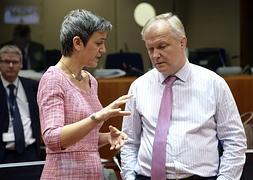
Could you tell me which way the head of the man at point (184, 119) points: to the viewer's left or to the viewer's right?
to the viewer's left

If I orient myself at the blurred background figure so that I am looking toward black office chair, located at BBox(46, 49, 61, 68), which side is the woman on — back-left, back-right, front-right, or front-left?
front-right

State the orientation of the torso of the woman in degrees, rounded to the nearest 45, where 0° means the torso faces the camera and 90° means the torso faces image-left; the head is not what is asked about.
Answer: approximately 315°

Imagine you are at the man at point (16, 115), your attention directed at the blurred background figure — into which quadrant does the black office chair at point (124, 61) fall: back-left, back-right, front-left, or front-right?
front-right

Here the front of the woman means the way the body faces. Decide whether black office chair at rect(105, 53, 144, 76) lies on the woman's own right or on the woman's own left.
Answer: on the woman's own left

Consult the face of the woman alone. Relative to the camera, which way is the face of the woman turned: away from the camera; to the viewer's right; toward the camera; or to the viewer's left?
to the viewer's right

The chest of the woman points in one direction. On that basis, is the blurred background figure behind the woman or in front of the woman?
behind

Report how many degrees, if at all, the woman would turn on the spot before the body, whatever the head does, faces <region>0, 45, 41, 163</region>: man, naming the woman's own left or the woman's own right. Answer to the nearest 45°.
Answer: approximately 135° to the woman's own left

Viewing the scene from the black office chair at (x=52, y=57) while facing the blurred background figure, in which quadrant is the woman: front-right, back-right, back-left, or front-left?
back-left

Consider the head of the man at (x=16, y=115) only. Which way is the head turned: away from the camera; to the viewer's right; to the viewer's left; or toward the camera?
toward the camera

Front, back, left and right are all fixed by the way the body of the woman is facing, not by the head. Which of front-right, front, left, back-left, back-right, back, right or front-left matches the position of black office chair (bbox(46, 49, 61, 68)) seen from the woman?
back-left
